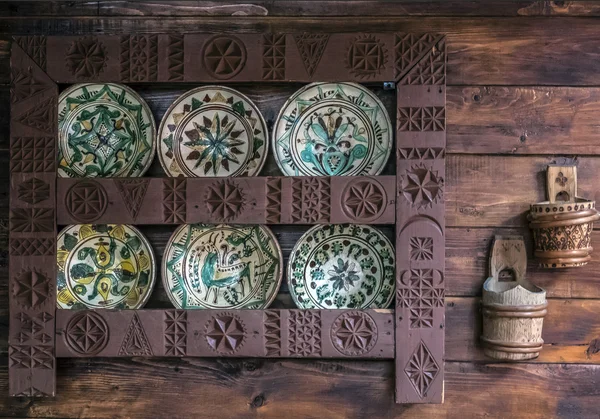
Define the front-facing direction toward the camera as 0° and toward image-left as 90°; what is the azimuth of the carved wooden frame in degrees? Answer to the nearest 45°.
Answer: approximately 0°

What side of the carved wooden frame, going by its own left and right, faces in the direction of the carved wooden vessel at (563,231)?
left

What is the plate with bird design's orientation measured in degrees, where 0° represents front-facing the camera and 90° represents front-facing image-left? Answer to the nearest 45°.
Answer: approximately 0°
